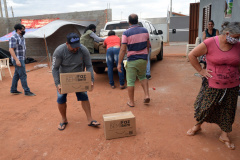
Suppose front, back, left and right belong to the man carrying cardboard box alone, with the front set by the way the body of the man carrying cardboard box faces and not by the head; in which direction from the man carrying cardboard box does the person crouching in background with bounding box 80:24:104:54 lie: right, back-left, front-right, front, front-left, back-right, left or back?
back

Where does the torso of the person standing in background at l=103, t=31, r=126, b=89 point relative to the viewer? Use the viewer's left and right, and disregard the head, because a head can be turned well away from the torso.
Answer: facing away from the viewer
